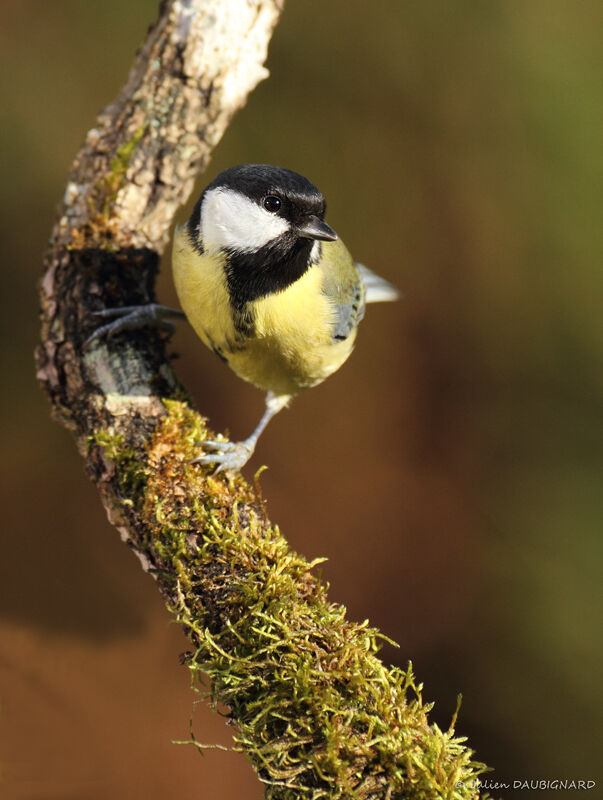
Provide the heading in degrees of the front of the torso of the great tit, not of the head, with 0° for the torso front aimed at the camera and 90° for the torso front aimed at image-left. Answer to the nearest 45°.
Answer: approximately 45°
